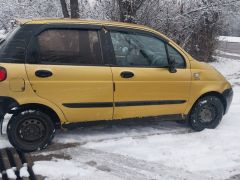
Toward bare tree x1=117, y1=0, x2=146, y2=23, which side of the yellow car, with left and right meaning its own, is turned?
left

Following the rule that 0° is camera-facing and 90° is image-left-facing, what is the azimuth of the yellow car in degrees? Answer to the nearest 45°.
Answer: approximately 270°
